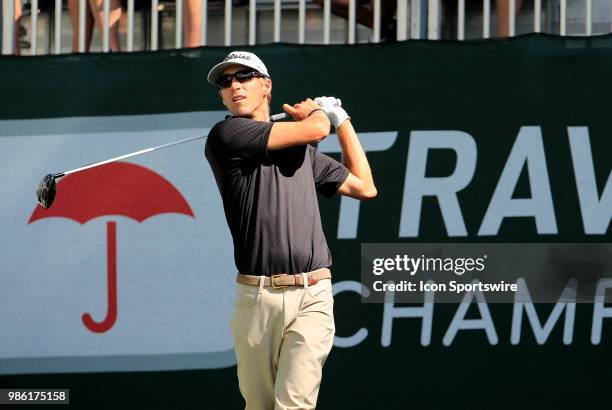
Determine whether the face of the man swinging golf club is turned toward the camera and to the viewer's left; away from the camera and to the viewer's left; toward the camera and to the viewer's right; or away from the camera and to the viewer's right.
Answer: toward the camera and to the viewer's left

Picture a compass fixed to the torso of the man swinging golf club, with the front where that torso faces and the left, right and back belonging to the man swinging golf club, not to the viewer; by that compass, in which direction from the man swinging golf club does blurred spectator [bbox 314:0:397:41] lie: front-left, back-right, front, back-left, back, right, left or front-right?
back

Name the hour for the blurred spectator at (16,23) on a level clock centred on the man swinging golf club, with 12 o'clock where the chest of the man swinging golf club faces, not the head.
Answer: The blurred spectator is roughly at 5 o'clock from the man swinging golf club.

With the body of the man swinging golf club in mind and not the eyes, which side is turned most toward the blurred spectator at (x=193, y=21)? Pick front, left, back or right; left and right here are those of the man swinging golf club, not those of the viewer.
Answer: back

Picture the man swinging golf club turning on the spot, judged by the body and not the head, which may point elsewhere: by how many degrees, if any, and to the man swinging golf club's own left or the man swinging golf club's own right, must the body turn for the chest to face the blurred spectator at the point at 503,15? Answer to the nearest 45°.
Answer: approximately 135° to the man swinging golf club's own left

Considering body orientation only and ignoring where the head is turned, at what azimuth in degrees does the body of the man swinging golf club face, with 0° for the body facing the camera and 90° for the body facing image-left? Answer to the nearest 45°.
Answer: approximately 0°
